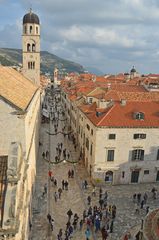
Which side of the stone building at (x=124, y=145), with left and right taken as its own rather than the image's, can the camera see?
front
